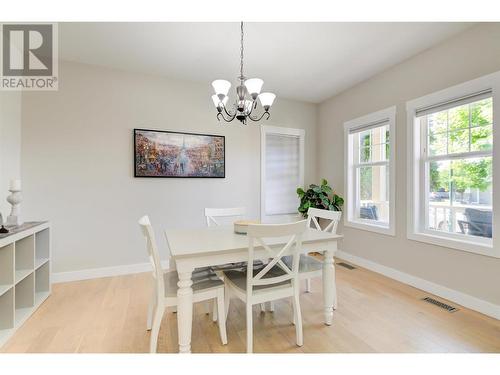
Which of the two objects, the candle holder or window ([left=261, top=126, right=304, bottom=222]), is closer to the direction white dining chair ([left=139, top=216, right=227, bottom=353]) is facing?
the window

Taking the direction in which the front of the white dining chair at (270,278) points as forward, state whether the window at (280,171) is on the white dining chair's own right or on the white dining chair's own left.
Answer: on the white dining chair's own right

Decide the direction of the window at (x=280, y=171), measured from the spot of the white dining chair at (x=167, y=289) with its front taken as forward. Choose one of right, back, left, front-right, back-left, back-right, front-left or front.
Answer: front-left

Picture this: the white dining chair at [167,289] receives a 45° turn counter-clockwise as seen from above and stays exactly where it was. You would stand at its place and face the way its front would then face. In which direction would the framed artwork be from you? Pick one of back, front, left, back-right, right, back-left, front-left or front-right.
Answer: front-left

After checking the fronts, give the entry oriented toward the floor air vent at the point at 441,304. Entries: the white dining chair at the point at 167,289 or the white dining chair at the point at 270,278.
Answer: the white dining chair at the point at 167,289

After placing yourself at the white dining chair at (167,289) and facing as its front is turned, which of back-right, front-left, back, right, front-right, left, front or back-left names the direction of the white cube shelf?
back-left

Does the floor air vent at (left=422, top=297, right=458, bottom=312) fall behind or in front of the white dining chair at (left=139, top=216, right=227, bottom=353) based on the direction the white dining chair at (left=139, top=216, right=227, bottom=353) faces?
in front

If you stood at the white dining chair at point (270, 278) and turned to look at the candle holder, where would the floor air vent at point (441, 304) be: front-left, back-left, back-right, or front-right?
back-right

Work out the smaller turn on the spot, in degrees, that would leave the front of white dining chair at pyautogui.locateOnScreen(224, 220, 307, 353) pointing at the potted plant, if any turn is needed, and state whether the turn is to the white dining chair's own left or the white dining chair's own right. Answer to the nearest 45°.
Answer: approximately 45° to the white dining chair's own right

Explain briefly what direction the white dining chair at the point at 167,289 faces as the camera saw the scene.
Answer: facing to the right of the viewer

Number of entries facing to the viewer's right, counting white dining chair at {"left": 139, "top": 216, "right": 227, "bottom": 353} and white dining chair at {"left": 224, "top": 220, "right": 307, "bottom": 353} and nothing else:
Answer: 1

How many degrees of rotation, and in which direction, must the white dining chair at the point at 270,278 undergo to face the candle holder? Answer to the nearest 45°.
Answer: approximately 45° to its left

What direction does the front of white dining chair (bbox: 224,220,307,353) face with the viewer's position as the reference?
facing away from the viewer and to the left of the viewer
